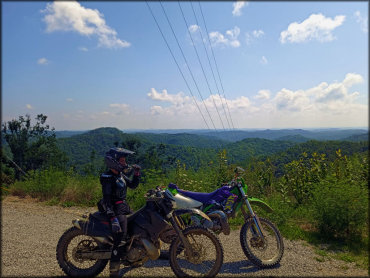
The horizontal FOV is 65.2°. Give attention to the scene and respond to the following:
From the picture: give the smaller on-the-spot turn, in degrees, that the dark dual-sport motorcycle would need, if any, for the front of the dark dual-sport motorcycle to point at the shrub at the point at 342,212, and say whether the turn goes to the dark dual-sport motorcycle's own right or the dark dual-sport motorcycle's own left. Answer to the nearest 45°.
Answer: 0° — it already faces it

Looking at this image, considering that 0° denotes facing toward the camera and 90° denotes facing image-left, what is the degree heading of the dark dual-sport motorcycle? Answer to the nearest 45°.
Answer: approximately 270°

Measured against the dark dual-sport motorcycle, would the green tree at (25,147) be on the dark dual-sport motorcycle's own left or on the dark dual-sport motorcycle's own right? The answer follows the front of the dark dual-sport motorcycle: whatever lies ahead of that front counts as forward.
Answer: on the dark dual-sport motorcycle's own left

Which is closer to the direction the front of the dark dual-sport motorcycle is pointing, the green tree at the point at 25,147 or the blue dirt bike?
the blue dirt bike
